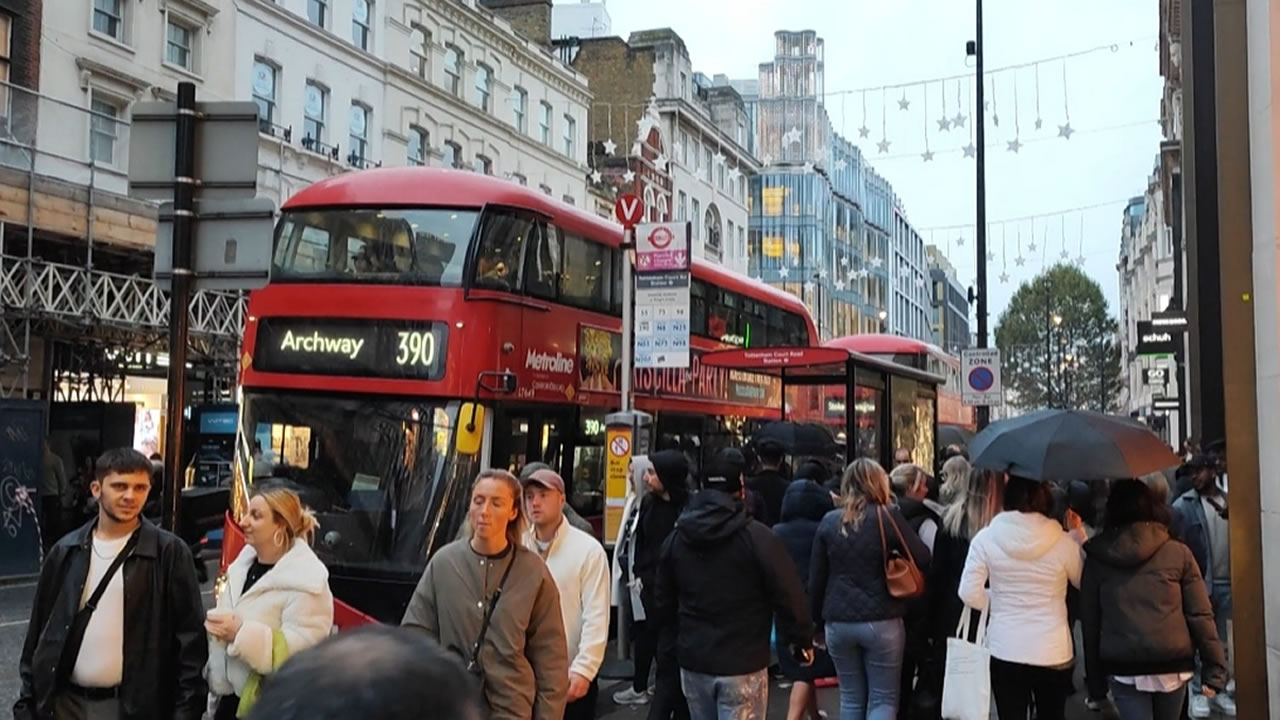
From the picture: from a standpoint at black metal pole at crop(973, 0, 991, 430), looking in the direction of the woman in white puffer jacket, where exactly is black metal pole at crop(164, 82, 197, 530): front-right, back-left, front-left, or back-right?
front-right

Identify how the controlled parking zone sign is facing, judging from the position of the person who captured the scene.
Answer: facing the viewer

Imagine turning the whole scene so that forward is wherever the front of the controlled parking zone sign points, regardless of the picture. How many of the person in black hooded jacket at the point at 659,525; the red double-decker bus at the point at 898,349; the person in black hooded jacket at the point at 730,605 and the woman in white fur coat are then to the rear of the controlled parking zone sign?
1

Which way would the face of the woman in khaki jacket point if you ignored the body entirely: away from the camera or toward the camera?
toward the camera

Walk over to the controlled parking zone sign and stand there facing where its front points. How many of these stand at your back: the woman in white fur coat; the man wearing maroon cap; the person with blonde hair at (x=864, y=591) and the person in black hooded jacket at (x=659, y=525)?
0

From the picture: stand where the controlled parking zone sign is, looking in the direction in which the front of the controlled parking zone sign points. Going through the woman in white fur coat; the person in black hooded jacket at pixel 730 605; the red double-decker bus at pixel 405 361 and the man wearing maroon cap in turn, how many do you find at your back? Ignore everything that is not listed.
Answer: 0

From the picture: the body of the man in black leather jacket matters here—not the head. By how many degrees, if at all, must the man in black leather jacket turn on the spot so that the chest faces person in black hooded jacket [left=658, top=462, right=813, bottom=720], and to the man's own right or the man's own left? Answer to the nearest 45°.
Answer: approximately 90° to the man's own left

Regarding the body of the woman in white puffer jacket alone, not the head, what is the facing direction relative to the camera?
away from the camera

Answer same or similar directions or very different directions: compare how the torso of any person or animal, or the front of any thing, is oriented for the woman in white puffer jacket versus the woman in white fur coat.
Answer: very different directions

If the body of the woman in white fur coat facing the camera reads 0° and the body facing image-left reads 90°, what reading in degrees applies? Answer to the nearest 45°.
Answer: approximately 45°

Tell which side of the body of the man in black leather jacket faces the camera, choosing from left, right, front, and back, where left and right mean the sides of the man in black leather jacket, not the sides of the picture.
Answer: front

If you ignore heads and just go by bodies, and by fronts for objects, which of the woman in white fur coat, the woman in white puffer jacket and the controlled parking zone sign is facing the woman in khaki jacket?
the controlled parking zone sign

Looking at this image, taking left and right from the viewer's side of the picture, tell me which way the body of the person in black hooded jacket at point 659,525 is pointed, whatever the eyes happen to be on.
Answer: facing to the left of the viewer

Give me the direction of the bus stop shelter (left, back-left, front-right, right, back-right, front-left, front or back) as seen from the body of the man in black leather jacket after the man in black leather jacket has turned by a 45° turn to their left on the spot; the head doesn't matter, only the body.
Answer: left

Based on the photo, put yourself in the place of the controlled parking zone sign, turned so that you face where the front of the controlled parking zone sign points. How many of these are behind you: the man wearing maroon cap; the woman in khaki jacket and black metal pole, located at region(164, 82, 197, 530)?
0

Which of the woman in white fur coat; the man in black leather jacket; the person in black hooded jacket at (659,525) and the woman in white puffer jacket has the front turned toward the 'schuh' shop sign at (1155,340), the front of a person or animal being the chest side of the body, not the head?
the woman in white puffer jacket

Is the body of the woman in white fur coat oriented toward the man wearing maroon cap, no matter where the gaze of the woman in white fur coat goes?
no
